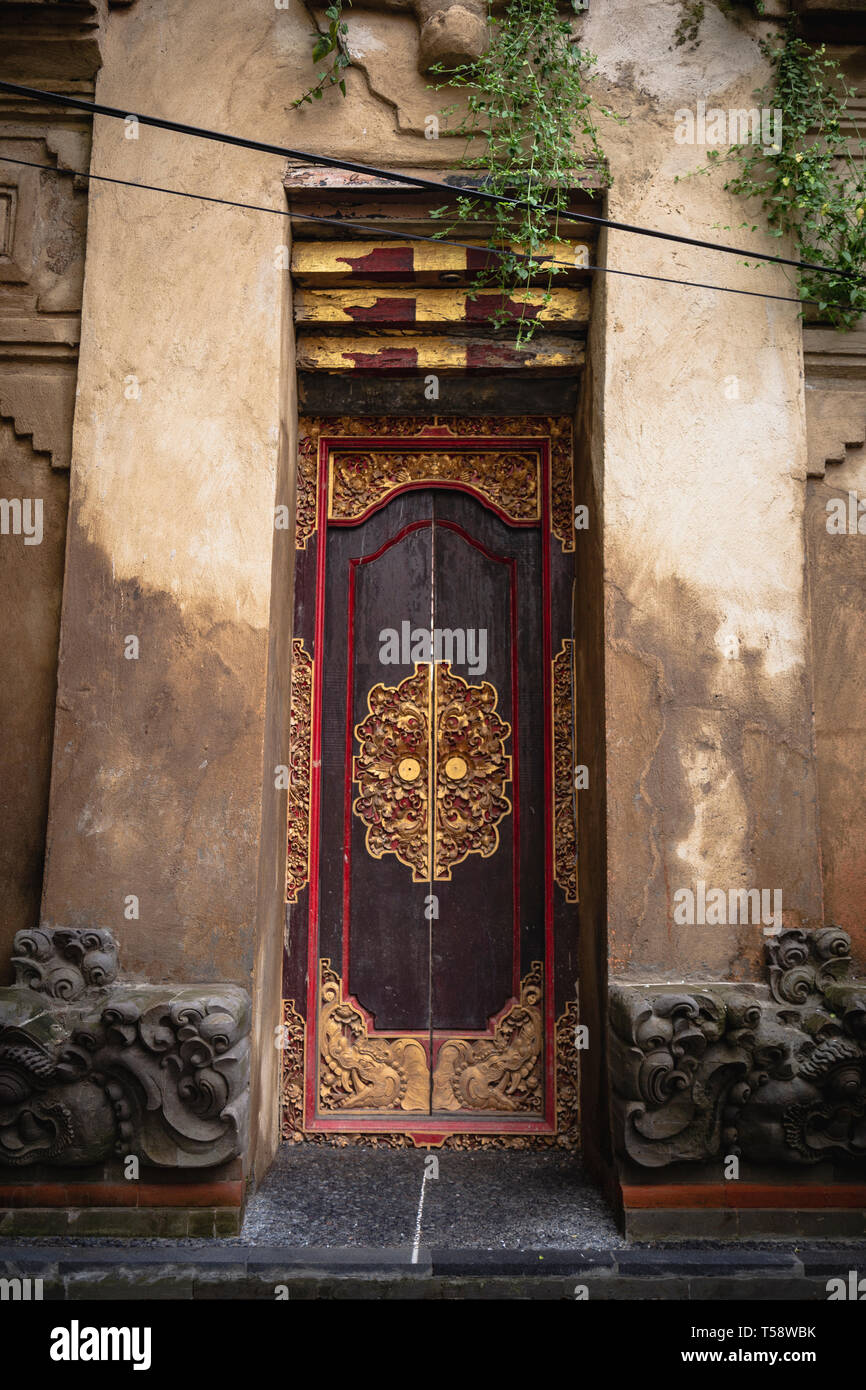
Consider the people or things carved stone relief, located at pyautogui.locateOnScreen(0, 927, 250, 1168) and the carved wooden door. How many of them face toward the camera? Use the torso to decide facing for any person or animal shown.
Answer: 2

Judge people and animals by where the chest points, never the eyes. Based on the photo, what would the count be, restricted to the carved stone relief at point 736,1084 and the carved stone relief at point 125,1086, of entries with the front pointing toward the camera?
2

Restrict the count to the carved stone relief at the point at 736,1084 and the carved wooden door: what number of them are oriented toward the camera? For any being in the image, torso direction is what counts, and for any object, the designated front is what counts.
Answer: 2

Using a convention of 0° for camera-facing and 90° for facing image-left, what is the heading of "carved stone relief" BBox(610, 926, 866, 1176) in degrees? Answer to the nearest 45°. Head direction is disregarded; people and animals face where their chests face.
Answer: approximately 0°

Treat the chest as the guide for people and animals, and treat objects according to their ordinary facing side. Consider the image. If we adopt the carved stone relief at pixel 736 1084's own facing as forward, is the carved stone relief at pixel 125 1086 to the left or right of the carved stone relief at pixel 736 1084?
on its right
